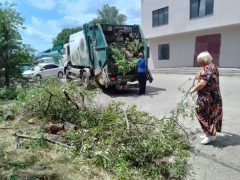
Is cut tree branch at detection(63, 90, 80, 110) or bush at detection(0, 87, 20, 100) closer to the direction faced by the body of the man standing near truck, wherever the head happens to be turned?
the bush

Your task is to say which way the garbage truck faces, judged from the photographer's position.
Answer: facing away from the viewer and to the left of the viewer

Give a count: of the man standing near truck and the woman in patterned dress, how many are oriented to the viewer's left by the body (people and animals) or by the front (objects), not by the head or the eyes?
2

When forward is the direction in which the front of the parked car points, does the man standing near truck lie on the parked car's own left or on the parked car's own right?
on the parked car's own left

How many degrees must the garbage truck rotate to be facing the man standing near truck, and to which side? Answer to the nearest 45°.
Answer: approximately 180°

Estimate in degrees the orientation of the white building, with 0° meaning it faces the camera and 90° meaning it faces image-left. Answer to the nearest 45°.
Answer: approximately 45°

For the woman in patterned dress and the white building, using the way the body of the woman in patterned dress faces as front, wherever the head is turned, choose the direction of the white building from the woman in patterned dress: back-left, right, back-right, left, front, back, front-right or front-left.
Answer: right

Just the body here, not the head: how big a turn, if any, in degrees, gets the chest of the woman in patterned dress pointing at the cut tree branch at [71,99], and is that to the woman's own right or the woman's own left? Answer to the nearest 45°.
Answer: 0° — they already face it

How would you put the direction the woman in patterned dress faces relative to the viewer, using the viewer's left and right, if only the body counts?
facing to the left of the viewer

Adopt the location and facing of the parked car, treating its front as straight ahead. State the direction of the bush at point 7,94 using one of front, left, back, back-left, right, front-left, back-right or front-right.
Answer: front-left
